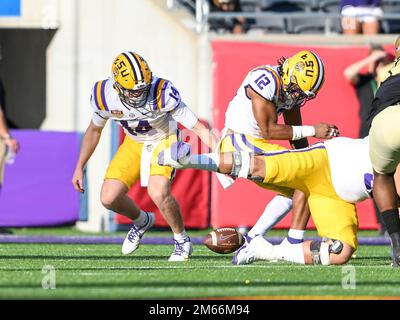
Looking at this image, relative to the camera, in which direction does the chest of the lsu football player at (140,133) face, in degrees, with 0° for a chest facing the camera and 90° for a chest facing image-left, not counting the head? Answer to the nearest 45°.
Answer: approximately 0°

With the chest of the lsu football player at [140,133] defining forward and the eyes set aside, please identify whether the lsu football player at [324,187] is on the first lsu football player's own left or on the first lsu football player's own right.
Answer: on the first lsu football player's own left

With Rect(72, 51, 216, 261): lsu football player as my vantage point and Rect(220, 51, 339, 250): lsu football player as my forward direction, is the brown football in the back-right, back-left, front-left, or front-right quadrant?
front-right

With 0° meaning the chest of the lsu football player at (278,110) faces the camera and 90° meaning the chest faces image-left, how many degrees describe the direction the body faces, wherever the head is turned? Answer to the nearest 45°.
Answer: approximately 270°

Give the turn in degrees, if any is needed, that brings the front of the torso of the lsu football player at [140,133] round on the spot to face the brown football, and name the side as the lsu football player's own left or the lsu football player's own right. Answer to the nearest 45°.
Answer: approximately 45° to the lsu football player's own left

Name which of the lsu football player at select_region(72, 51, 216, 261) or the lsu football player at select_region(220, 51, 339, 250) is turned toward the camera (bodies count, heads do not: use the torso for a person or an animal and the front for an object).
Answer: the lsu football player at select_region(72, 51, 216, 261)

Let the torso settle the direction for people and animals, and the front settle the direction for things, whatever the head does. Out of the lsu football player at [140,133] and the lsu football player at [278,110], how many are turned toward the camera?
1

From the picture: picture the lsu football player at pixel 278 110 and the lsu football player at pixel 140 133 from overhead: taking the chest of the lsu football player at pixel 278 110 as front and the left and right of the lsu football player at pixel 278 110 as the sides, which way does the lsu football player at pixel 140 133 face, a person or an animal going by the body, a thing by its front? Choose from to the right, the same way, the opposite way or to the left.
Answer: to the right
